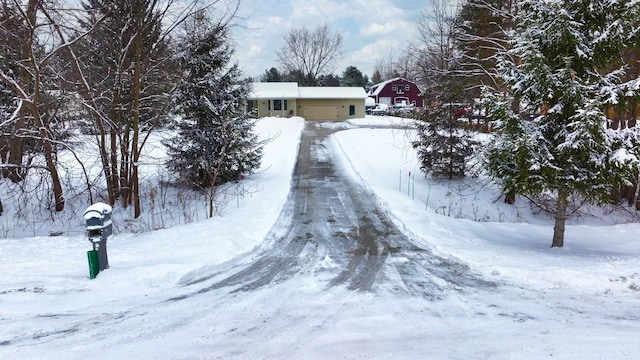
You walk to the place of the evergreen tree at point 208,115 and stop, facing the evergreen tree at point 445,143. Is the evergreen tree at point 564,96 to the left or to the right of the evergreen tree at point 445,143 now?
right

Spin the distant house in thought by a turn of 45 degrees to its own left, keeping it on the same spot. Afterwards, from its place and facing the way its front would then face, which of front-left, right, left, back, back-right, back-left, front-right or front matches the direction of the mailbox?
front-right

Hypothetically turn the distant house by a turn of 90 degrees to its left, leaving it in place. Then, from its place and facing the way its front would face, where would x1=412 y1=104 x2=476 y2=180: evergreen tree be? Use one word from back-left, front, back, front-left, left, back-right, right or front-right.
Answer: right

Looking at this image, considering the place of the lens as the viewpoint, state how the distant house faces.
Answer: facing the viewer

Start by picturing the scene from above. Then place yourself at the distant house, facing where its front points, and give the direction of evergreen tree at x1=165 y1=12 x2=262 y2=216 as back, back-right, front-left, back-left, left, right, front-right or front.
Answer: front

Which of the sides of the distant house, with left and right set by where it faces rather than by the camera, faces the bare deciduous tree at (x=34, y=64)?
front

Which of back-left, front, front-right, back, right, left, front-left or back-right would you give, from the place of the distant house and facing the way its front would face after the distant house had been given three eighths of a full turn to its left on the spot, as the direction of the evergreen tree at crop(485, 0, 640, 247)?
back-right
